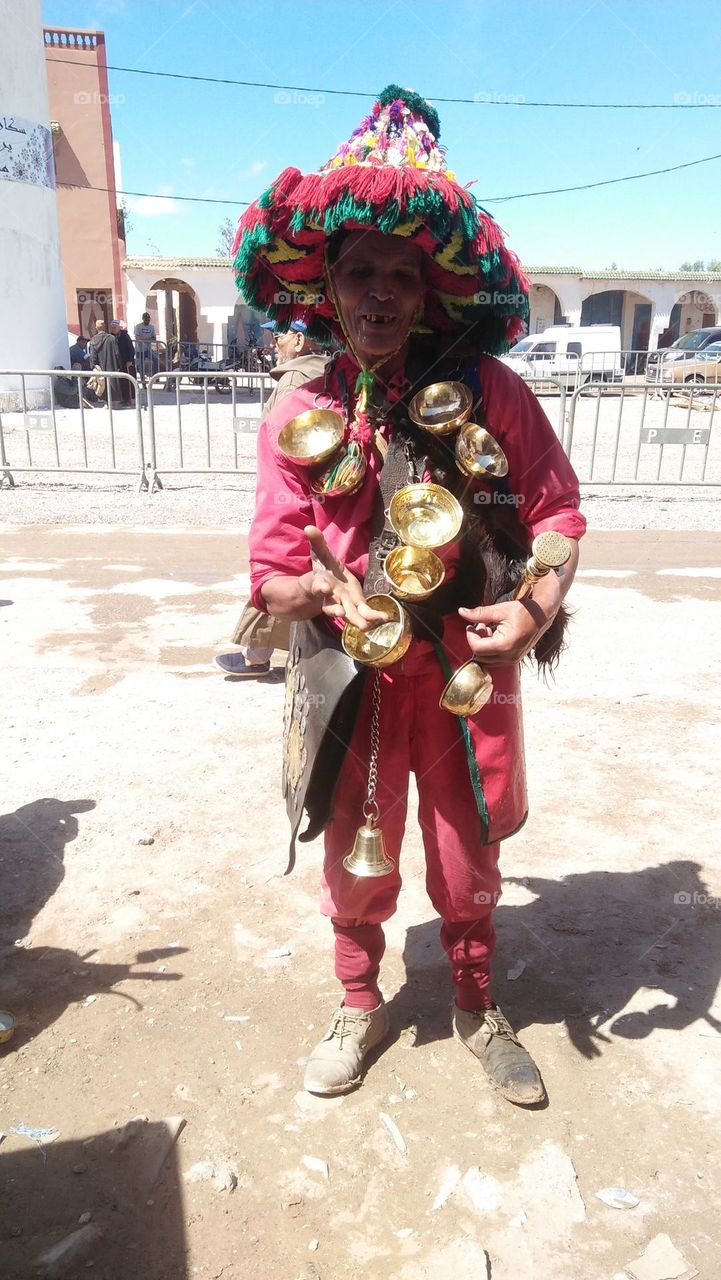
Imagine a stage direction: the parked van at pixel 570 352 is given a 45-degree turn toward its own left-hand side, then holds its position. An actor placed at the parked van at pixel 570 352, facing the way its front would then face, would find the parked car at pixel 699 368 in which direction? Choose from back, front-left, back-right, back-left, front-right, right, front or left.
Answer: left

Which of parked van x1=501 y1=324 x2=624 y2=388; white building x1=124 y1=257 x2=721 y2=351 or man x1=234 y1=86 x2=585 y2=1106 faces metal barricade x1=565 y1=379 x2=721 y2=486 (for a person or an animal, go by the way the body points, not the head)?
the white building

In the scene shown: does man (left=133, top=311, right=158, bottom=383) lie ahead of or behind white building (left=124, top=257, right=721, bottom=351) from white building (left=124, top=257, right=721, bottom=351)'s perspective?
ahead

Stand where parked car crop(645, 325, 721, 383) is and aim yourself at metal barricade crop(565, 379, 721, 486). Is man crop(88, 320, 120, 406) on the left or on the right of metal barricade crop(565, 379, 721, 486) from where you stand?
right

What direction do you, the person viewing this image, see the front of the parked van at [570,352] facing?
facing to the left of the viewer

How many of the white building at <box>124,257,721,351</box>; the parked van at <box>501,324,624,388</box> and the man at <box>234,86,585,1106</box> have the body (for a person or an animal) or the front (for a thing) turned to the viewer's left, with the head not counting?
1

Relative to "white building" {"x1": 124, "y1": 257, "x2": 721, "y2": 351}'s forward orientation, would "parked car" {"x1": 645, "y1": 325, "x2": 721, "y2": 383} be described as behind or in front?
in front

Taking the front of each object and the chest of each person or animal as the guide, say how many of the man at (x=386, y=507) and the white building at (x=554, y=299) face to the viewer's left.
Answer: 0

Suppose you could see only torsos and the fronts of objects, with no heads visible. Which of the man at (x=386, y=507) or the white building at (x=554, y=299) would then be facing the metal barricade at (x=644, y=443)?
the white building

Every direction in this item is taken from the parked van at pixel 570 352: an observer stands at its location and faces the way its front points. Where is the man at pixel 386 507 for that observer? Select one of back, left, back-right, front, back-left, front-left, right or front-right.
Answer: left

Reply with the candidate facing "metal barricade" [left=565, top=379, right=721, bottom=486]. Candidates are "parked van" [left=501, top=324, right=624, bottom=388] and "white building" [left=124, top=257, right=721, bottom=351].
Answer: the white building

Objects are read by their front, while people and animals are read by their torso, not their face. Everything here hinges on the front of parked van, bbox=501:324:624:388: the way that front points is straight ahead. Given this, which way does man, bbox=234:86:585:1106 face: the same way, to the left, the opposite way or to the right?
to the left

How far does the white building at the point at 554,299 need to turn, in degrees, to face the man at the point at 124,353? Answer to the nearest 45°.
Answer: approximately 45° to its right

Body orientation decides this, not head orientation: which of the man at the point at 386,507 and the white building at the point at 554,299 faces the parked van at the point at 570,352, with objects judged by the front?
the white building

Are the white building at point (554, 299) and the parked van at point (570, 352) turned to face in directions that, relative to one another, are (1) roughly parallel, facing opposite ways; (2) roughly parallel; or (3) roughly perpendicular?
roughly perpendicular
